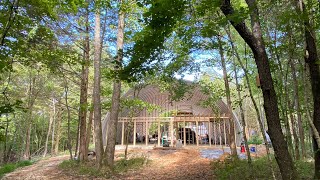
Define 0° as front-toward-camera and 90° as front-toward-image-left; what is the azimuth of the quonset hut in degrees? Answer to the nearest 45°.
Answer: approximately 0°
